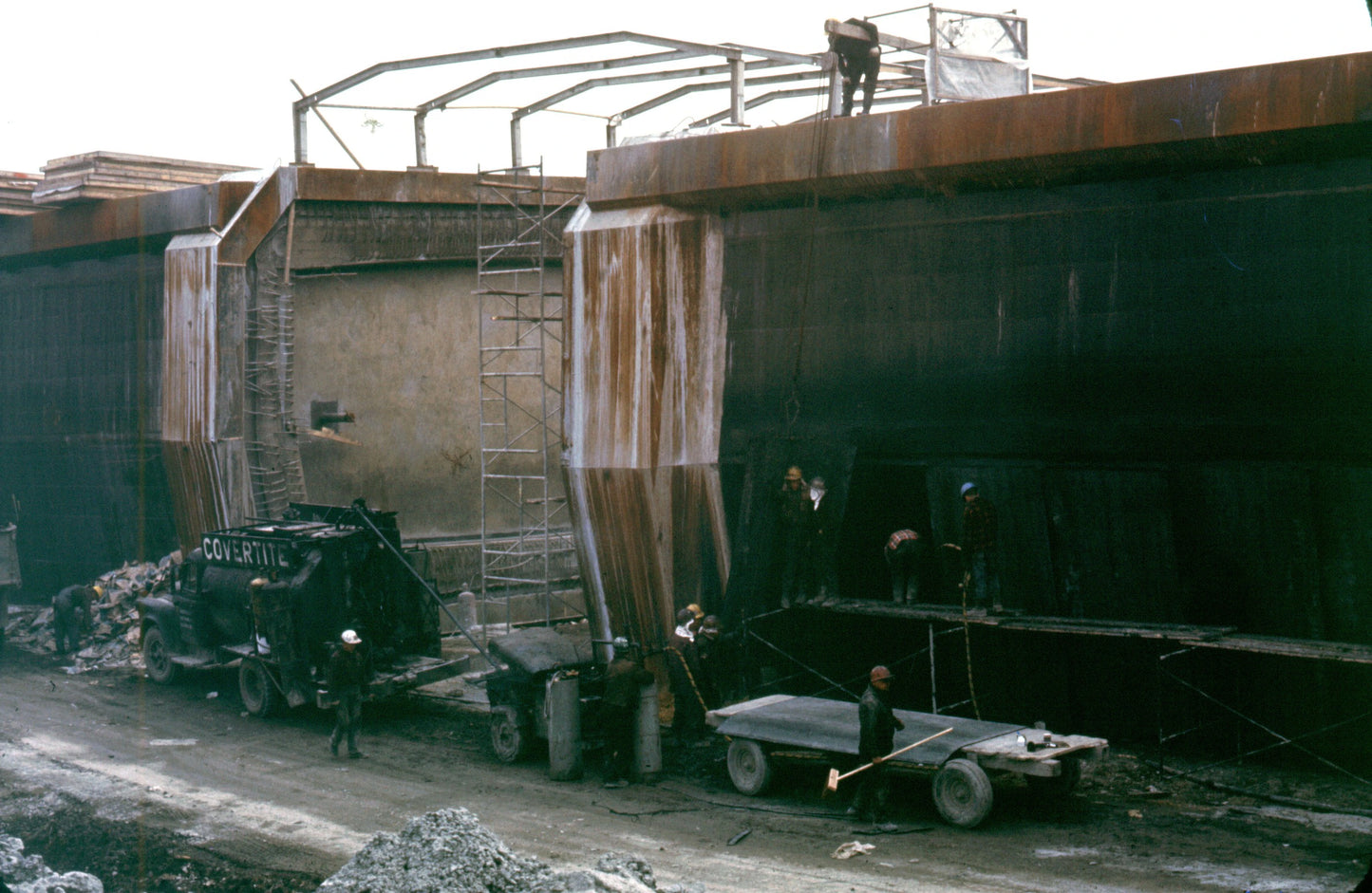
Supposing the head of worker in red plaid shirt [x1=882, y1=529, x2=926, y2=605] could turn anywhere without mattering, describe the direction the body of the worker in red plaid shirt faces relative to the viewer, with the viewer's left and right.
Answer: facing away from the viewer

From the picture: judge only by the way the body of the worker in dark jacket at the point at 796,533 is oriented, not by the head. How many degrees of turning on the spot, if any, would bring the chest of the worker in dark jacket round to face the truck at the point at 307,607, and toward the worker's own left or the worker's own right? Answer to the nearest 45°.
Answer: approximately 90° to the worker's own right

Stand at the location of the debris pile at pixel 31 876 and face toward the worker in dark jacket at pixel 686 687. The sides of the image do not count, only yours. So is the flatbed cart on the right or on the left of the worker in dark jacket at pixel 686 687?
right
